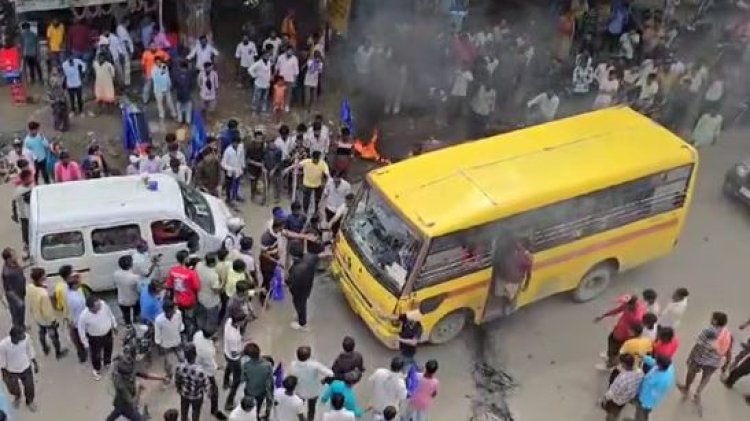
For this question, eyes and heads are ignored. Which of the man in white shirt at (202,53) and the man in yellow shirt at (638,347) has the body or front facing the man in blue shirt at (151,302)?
the man in white shirt

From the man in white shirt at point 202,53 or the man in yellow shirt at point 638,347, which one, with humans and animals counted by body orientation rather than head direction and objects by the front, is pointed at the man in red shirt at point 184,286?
the man in white shirt

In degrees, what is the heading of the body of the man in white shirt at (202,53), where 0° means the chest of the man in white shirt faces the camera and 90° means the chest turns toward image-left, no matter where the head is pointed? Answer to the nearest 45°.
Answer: approximately 0°

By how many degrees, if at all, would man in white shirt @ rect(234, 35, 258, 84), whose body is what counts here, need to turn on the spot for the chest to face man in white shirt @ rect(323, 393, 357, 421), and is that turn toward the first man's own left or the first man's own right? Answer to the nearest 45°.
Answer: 0° — they already face them

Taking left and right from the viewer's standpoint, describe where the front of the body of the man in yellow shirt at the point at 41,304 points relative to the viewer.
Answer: facing away from the viewer and to the right of the viewer

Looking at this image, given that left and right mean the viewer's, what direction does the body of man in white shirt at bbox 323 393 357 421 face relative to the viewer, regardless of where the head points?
facing away from the viewer

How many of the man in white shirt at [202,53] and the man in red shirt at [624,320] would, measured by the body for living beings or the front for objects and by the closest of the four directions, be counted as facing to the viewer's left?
1

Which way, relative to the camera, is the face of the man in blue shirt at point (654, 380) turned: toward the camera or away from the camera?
away from the camera
